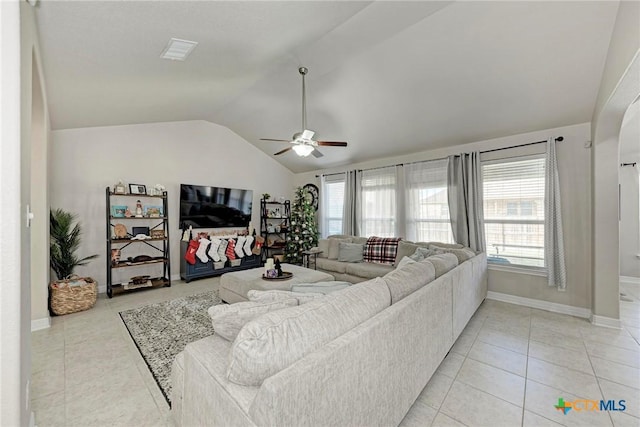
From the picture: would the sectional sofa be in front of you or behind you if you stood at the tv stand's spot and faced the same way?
in front

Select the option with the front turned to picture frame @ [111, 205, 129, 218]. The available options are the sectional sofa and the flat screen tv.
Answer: the sectional sofa

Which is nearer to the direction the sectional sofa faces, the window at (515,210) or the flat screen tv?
the flat screen tv

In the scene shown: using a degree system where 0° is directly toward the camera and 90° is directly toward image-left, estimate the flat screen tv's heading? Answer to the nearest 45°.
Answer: approximately 315°

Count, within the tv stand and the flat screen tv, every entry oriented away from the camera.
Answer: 0

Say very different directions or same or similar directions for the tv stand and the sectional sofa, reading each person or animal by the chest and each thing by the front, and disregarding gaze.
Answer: very different directions

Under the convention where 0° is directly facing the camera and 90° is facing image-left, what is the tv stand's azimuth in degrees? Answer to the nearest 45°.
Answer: approximately 315°

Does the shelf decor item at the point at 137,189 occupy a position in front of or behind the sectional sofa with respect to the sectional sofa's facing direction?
in front

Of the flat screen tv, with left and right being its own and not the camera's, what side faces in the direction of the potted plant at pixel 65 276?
right

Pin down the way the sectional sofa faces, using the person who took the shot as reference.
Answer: facing away from the viewer and to the left of the viewer

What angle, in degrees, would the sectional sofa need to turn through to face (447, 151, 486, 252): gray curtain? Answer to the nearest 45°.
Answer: approximately 90° to its right

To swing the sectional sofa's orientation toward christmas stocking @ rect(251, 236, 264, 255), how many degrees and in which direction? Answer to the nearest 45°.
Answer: approximately 45° to its right

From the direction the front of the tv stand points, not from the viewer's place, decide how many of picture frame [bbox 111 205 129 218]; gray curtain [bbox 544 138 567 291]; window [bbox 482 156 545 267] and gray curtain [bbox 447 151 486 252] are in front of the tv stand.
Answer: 3
